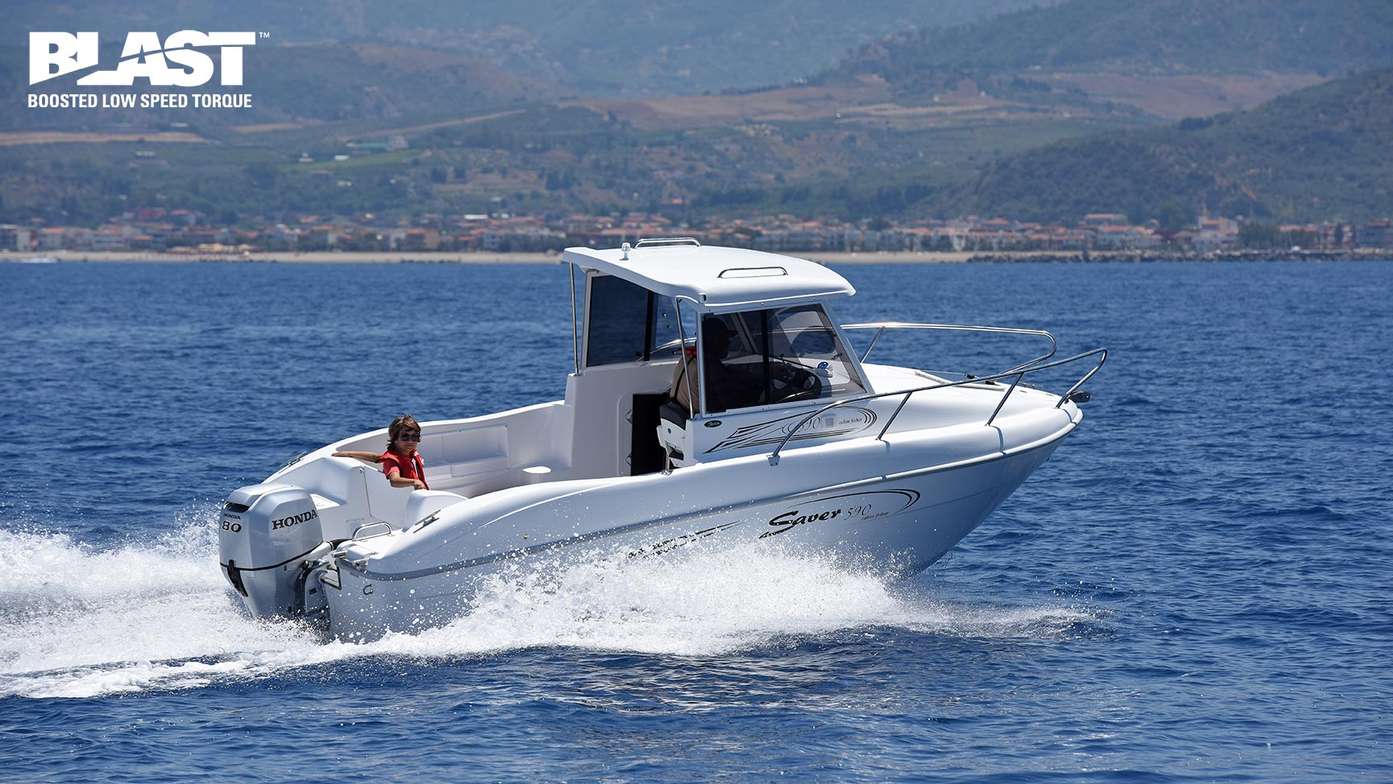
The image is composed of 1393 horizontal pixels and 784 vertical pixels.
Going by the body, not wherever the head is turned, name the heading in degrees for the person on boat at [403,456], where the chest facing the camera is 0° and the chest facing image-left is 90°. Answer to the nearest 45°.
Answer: approximately 315°

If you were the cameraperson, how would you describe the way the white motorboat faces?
facing away from the viewer and to the right of the viewer
